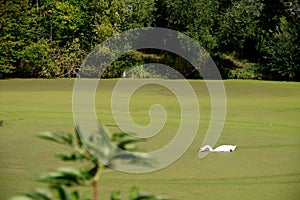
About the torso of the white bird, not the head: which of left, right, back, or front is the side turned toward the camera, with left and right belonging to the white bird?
left

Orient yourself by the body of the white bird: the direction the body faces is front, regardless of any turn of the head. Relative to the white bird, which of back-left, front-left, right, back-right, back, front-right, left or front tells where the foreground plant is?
left
